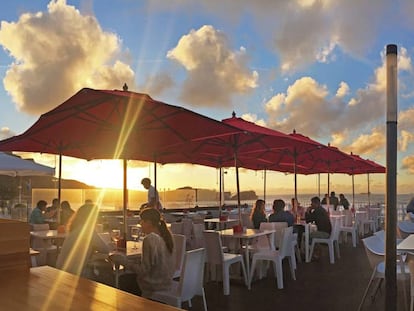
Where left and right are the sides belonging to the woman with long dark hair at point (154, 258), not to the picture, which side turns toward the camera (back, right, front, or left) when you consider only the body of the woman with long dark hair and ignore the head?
left

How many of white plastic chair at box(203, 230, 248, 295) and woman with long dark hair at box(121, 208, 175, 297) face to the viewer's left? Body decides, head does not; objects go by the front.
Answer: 1

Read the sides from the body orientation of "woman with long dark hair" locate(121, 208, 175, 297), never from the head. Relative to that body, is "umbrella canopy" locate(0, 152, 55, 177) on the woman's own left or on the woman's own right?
on the woman's own right

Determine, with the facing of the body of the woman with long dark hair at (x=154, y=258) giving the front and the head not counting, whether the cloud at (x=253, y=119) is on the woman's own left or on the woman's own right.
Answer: on the woman's own right

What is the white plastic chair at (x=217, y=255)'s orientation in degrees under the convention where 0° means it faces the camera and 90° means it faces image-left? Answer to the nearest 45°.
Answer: approximately 225°

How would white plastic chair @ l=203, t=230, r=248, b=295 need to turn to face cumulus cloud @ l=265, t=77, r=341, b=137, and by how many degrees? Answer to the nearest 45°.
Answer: approximately 45° to its left
